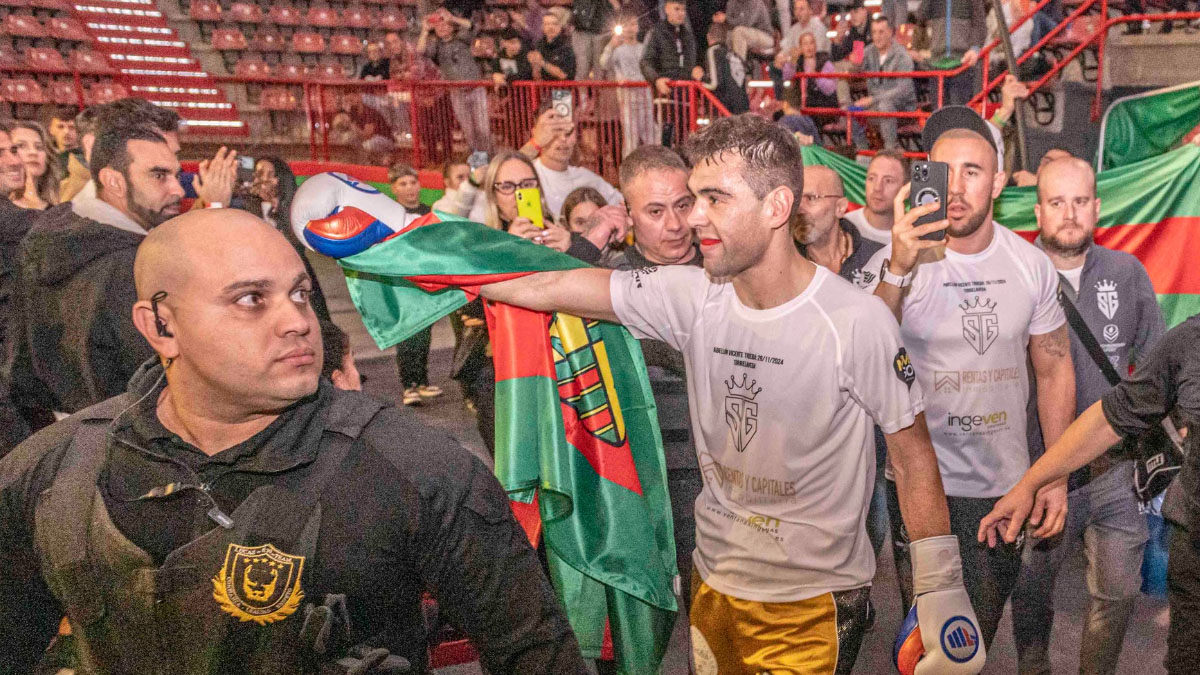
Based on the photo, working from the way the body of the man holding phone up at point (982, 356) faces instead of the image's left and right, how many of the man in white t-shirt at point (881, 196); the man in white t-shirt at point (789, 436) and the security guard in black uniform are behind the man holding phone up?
1

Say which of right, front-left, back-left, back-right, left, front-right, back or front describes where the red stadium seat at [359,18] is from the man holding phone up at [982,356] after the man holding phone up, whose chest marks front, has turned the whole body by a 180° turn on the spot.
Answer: front-left

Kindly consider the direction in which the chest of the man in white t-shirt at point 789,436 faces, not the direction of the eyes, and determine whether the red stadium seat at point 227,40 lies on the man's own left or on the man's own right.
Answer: on the man's own right

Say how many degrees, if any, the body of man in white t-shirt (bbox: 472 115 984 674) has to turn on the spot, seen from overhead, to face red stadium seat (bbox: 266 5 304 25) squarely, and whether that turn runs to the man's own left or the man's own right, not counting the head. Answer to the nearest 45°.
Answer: approximately 90° to the man's own right

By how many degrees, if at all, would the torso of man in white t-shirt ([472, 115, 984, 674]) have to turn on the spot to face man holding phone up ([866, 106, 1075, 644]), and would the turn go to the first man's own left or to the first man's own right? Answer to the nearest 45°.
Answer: approximately 180°

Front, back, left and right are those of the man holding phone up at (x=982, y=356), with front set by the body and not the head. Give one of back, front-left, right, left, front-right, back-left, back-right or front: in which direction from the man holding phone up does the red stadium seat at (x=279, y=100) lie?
back-right

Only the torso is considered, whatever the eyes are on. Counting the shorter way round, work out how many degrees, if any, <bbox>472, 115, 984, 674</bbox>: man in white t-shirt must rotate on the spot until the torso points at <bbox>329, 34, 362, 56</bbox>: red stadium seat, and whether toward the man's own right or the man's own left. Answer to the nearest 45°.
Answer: approximately 90° to the man's own right

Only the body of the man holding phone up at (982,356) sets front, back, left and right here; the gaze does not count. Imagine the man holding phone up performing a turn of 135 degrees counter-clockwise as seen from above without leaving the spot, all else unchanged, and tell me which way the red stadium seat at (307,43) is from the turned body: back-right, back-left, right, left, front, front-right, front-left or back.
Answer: left

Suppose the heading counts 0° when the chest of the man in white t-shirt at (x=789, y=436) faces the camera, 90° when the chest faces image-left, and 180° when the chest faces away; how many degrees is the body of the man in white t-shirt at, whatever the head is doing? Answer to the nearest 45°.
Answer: approximately 45°

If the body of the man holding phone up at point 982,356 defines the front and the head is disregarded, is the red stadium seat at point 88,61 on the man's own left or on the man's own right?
on the man's own right

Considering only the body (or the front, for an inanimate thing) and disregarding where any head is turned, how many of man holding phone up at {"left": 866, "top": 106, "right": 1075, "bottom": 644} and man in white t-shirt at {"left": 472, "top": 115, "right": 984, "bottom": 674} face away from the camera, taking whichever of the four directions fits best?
0

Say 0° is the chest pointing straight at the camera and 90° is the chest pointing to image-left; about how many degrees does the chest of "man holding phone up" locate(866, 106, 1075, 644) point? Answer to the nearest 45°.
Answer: approximately 0°

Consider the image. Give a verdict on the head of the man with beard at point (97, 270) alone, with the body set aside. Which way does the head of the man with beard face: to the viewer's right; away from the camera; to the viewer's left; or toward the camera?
to the viewer's right

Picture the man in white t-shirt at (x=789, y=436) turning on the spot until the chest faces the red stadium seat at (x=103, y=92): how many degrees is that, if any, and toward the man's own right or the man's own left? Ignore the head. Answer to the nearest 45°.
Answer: approximately 90° to the man's own right

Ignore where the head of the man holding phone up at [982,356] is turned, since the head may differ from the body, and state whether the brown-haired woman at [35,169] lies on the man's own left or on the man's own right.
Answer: on the man's own right
